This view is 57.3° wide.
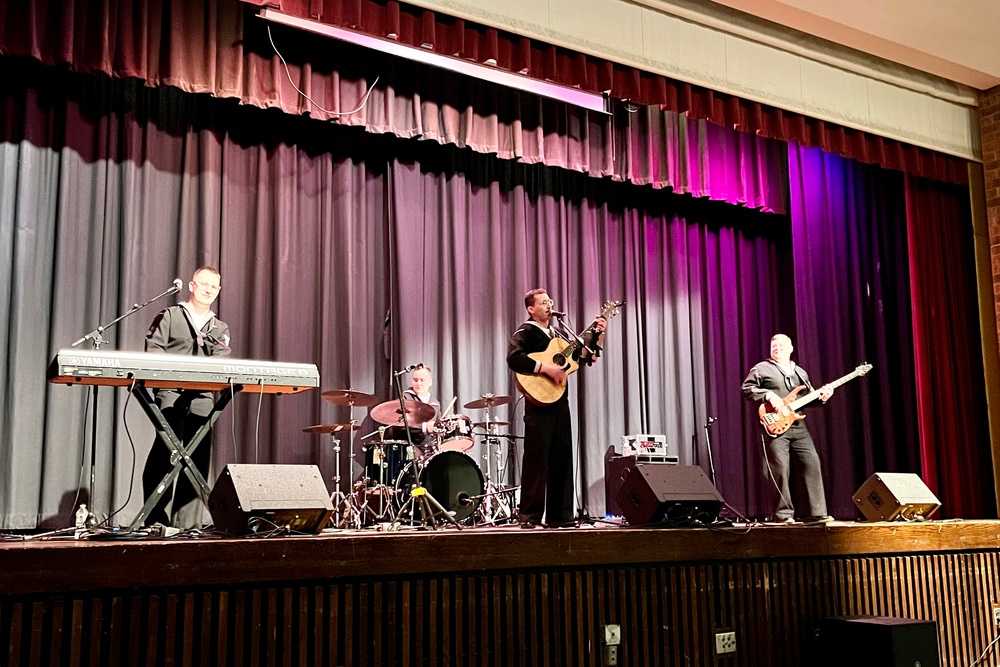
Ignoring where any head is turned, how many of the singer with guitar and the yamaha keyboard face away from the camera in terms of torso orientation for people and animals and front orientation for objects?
1

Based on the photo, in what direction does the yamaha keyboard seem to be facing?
away from the camera

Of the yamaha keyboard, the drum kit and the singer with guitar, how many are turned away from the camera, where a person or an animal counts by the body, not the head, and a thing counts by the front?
1

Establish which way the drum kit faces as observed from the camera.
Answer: facing the viewer and to the right of the viewer

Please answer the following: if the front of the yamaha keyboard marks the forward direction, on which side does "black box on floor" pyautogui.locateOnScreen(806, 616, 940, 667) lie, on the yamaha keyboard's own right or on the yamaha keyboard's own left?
on the yamaha keyboard's own right

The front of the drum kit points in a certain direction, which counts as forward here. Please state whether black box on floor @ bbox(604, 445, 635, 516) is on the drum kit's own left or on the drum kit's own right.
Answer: on the drum kit's own left

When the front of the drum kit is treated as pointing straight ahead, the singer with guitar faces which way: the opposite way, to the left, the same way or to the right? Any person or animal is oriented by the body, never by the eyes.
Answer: the same way

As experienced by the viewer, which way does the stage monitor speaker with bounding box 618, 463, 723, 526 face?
facing away from the viewer and to the left of the viewer

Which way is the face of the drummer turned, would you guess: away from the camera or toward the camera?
toward the camera

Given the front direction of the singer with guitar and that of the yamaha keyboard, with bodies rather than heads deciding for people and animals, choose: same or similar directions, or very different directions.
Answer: very different directions

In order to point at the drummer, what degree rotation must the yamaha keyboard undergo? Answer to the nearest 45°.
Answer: approximately 45° to its right

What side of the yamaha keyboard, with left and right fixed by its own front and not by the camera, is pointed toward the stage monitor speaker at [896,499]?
right

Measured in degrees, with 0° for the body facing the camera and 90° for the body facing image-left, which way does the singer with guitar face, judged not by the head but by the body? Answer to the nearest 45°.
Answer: approximately 315°

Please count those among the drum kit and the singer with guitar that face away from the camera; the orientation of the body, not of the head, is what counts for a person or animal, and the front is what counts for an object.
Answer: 0

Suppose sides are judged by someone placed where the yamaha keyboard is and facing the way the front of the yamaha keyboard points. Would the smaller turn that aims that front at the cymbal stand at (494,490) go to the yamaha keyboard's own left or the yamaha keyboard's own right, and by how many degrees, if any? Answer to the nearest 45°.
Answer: approximately 45° to the yamaha keyboard's own right

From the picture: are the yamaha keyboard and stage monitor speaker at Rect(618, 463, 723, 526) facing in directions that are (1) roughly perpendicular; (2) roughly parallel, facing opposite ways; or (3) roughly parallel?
roughly parallel

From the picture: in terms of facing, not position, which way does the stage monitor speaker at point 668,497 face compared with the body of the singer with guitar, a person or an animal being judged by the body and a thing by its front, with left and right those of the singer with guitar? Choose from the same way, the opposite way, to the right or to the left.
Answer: the opposite way

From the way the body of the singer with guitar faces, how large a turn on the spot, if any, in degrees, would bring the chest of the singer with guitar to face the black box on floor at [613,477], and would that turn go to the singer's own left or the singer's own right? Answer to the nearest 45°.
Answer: approximately 135° to the singer's own left
